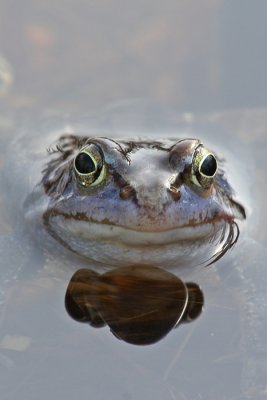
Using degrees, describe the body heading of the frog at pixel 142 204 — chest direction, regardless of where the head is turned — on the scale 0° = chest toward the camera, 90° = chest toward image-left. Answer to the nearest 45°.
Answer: approximately 0°
